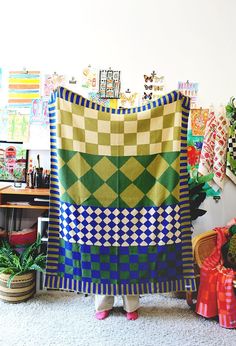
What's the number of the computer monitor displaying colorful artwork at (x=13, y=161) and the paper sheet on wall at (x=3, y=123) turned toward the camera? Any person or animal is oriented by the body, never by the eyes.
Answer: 2

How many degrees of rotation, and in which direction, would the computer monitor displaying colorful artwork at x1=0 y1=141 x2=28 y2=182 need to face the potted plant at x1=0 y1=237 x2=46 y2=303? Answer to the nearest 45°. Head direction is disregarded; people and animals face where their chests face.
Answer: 0° — it already faces it

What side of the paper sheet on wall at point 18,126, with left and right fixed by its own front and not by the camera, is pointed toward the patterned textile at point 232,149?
left

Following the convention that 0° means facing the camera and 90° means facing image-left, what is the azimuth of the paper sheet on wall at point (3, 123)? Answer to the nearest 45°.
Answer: approximately 0°

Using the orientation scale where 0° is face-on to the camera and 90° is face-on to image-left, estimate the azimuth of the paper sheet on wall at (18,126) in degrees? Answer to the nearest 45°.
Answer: approximately 0°

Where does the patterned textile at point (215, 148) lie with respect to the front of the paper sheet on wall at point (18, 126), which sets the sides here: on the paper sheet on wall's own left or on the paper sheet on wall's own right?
on the paper sheet on wall's own left
